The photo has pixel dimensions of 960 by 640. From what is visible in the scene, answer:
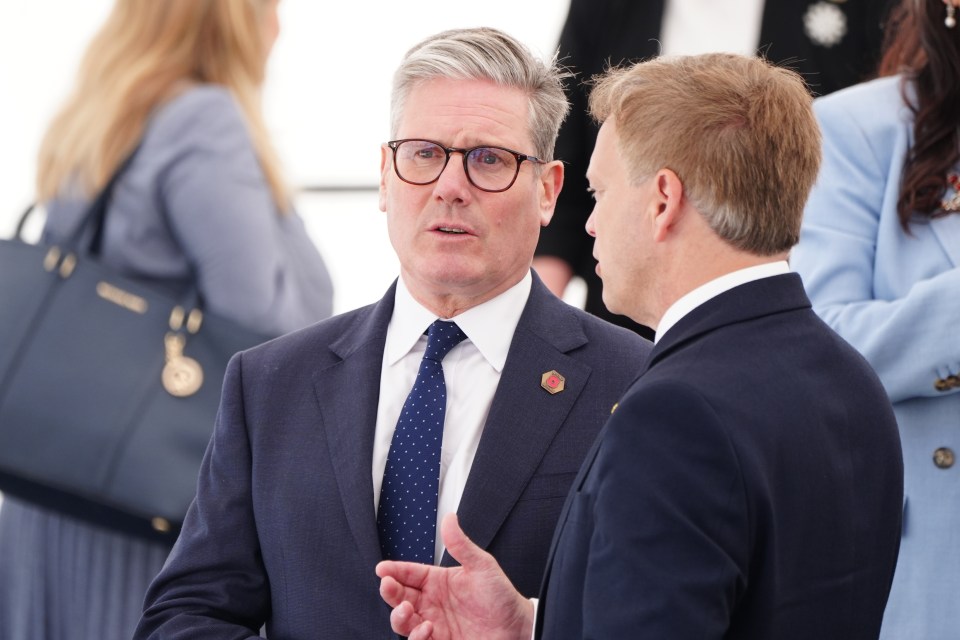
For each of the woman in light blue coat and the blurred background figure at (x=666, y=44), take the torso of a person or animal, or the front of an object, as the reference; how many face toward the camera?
2

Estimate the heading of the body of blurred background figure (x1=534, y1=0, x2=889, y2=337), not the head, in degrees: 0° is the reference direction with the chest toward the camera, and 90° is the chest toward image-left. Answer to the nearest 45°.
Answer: approximately 0°

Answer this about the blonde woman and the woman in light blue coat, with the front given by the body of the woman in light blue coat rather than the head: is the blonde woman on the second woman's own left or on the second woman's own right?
on the second woman's own right

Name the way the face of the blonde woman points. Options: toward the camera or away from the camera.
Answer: away from the camera

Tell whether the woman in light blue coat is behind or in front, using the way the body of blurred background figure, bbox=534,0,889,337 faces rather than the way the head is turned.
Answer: in front

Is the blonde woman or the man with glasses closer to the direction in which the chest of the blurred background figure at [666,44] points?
the man with glasses

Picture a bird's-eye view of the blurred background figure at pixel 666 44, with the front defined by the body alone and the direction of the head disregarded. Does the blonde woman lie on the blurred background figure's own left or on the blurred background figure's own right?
on the blurred background figure's own right

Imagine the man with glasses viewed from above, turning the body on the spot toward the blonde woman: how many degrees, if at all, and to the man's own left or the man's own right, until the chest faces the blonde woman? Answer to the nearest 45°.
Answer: approximately 135° to the man's own right
